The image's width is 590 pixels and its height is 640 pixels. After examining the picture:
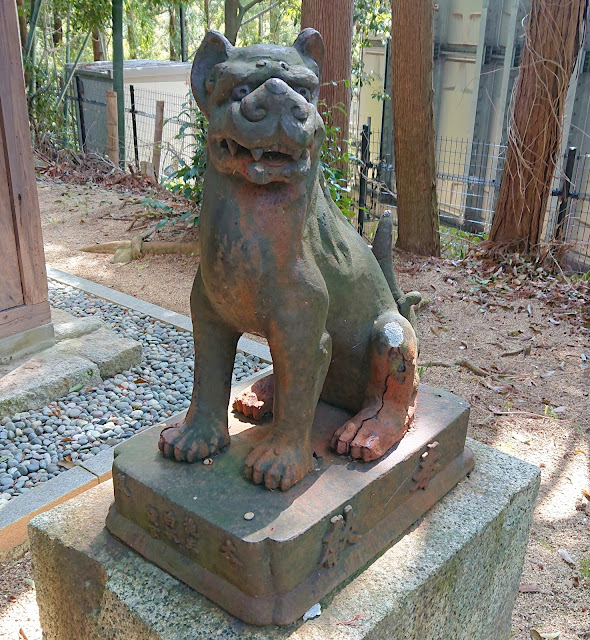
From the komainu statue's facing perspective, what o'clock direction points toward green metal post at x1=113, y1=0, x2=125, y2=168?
The green metal post is roughly at 4 o'clock from the komainu statue.

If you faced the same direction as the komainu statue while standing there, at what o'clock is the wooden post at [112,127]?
The wooden post is roughly at 4 o'clock from the komainu statue.

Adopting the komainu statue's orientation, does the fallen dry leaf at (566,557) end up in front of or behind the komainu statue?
behind

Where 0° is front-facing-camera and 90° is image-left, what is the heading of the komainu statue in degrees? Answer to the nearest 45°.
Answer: approximately 45°

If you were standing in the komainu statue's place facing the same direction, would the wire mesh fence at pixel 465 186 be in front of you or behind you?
behind

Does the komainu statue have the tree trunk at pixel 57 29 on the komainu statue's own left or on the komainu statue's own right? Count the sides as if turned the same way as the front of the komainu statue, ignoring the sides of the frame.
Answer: on the komainu statue's own right

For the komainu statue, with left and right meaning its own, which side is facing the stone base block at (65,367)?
right

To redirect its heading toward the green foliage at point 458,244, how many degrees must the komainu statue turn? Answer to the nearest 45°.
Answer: approximately 135° to its right
